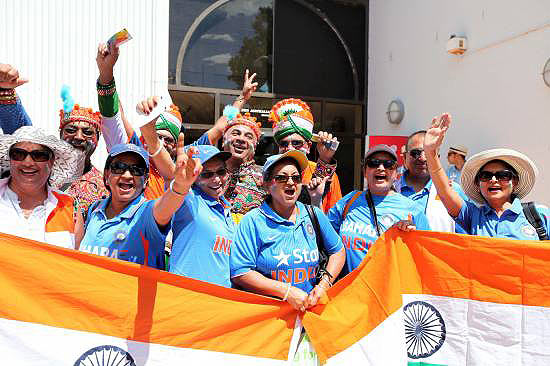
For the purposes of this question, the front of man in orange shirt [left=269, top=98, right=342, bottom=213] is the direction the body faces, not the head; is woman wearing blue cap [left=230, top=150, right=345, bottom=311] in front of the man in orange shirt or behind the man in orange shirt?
in front

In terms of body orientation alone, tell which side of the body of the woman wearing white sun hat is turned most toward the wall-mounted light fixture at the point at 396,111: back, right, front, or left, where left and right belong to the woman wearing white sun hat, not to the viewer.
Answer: back

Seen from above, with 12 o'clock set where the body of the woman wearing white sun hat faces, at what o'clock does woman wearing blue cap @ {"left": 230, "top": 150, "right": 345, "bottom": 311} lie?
The woman wearing blue cap is roughly at 2 o'clock from the woman wearing white sun hat.

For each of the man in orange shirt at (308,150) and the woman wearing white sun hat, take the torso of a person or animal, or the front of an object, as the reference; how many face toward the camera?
2

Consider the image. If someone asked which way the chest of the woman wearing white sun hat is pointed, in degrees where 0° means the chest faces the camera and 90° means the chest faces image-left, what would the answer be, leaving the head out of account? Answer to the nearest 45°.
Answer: approximately 0°

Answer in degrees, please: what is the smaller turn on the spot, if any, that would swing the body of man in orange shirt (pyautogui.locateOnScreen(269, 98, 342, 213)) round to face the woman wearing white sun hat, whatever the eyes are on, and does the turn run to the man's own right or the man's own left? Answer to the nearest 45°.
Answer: approximately 45° to the man's own left

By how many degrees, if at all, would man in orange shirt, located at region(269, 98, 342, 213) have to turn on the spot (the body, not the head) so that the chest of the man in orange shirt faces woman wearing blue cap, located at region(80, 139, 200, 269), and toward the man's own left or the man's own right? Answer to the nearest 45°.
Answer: approximately 45° to the man's own right

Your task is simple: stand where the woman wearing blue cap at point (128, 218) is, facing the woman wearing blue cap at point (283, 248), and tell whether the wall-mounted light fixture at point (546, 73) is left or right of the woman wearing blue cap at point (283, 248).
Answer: left

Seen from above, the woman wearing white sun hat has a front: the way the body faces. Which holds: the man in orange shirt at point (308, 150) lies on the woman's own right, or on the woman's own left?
on the woman's own right
